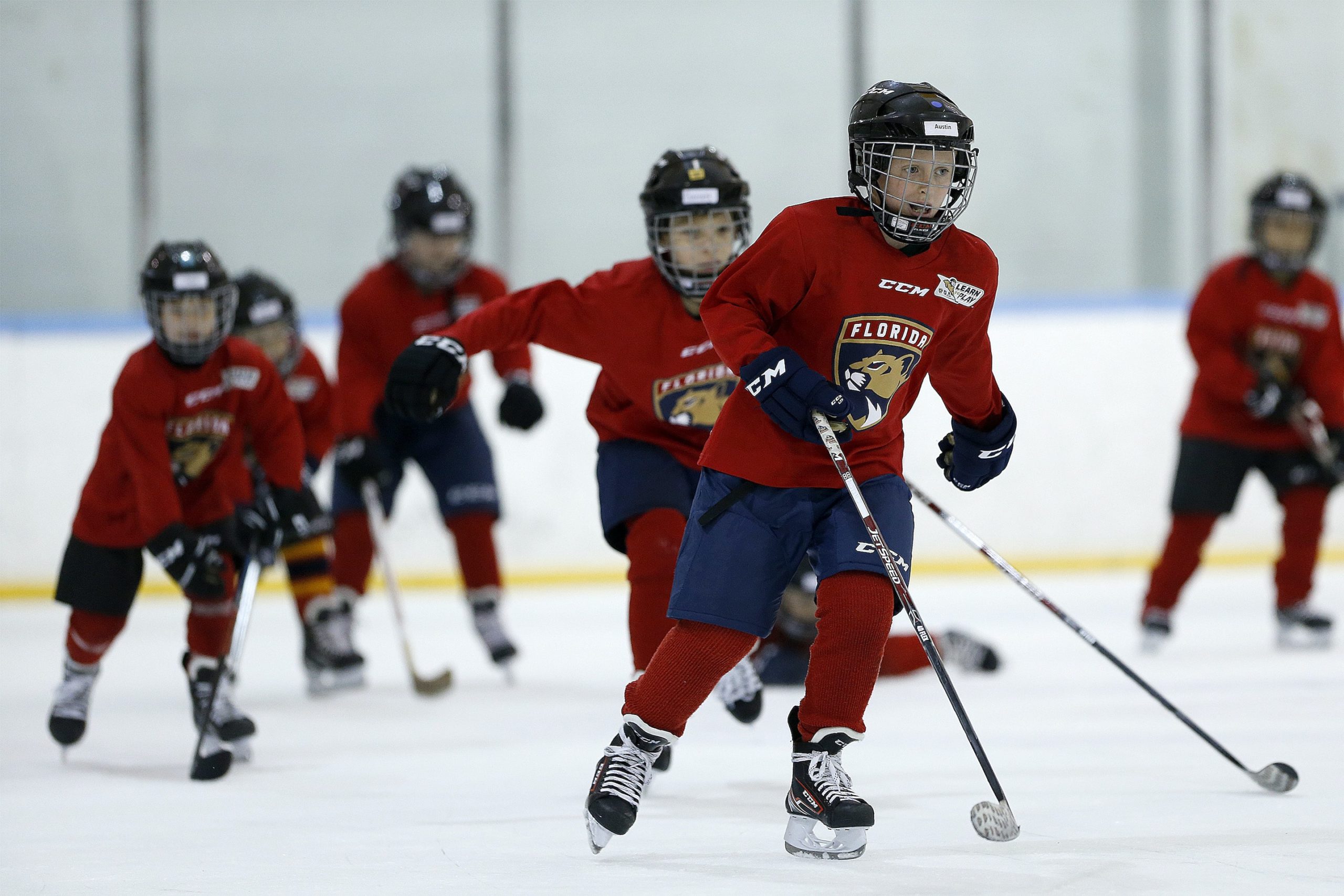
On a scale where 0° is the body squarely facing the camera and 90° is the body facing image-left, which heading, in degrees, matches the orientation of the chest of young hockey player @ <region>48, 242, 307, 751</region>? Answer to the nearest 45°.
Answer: approximately 0°

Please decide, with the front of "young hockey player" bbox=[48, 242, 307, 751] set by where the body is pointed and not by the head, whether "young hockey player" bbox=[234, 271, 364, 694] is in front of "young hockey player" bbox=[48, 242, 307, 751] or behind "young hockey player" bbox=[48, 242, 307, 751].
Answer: behind

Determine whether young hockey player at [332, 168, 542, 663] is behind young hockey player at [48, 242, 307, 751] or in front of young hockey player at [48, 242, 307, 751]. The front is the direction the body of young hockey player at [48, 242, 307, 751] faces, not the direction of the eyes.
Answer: behind

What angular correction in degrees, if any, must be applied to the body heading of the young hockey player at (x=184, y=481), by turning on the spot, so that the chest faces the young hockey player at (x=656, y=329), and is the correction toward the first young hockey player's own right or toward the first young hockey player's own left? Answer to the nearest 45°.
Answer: approximately 45° to the first young hockey player's own left
